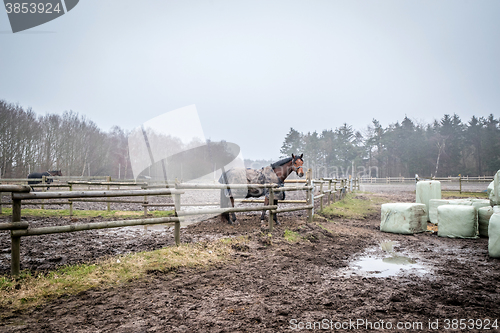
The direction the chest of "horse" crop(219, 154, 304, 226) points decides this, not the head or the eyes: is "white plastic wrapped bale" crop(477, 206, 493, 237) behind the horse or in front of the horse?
in front

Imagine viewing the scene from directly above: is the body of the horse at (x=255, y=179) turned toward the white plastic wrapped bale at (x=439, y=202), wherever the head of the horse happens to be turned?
yes

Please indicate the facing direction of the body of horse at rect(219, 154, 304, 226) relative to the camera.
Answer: to the viewer's right

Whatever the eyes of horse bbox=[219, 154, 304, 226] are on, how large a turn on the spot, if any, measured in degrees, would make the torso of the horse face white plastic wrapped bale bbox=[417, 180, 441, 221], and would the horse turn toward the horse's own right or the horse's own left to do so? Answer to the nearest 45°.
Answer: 0° — it already faces it

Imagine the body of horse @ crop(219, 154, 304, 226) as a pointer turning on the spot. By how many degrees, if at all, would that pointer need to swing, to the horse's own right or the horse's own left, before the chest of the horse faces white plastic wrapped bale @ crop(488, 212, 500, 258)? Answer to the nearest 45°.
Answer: approximately 45° to the horse's own right

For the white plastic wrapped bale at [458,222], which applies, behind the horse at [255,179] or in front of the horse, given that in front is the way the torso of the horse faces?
in front

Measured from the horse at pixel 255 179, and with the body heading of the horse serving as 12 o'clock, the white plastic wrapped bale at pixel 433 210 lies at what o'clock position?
The white plastic wrapped bale is roughly at 12 o'clock from the horse.
